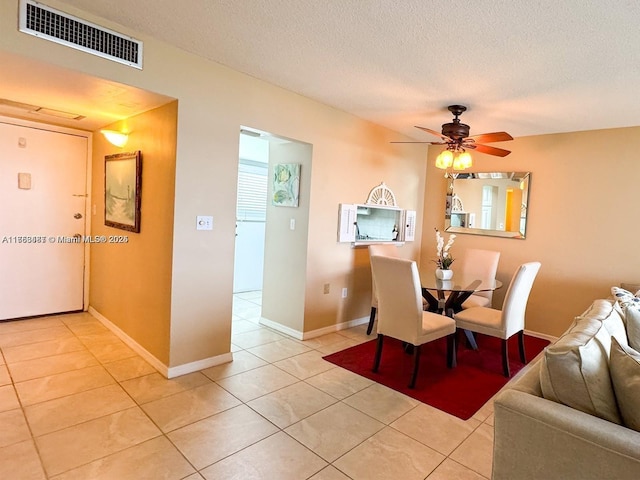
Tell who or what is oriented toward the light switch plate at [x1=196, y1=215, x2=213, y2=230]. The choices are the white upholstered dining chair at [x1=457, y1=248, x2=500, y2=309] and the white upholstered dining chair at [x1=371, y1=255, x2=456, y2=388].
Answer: the white upholstered dining chair at [x1=457, y1=248, x2=500, y2=309]

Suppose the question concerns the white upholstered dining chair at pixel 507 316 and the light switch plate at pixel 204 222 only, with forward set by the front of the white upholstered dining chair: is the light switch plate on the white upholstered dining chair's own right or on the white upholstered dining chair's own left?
on the white upholstered dining chair's own left

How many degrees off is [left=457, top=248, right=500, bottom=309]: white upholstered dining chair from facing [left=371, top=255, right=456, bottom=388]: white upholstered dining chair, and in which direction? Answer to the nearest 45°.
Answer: approximately 45° to its left

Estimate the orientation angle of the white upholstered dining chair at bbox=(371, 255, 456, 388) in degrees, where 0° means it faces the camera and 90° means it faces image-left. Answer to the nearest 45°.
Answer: approximately 225°

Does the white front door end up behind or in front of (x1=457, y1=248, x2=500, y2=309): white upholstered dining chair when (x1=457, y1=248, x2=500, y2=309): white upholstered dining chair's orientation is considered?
in front

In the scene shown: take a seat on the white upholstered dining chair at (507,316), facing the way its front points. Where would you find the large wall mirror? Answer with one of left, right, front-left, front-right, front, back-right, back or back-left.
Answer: front-right

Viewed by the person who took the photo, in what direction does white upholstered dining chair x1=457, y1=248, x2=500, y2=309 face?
facing the viewer and to the left of the viewer

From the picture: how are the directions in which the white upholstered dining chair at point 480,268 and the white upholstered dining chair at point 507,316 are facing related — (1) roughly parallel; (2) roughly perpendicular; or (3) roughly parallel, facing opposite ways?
roughly perpendicular

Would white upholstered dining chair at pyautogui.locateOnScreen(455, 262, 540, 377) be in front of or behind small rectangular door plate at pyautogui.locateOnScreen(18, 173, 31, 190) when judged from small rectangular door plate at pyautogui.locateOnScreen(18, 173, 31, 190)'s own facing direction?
in front

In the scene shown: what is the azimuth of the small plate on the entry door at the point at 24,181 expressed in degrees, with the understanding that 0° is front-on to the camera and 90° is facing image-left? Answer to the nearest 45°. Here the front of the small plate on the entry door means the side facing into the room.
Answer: approximately 0°

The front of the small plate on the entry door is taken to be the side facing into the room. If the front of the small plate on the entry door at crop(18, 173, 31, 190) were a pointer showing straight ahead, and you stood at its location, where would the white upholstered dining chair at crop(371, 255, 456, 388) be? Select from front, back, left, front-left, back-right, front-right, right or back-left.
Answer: front-left

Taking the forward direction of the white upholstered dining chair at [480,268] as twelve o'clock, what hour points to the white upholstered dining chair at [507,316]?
the white upholstered dining chair at [507,316] is roughly at 10 o'clock from the white upholstered dining chair at [480,268].
